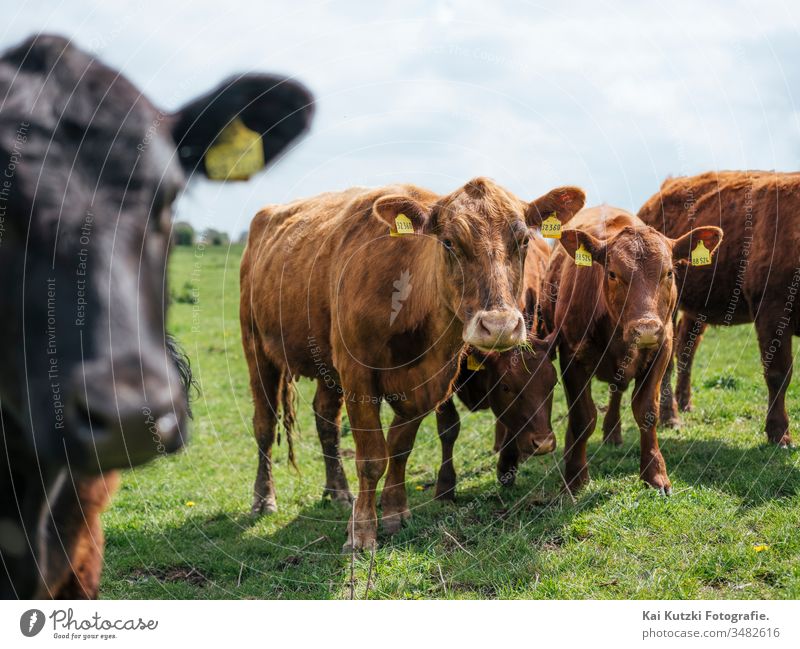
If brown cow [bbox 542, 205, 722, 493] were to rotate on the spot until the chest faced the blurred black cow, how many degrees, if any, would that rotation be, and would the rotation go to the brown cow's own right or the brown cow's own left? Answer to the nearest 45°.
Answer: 0° — it already faces it

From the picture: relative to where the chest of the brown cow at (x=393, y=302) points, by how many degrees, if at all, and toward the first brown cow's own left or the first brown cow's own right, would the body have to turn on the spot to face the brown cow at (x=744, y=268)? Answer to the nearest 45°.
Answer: approximately 90° to the first brown cow's own left

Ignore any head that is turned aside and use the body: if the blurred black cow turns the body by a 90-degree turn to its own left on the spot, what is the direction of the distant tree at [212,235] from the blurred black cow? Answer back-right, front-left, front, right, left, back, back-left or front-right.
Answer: front-left

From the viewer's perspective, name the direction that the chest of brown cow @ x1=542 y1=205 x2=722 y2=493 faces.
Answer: toward the camera

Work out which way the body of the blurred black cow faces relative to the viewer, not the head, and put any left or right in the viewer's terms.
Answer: facing the viewer and to the right of the viewer

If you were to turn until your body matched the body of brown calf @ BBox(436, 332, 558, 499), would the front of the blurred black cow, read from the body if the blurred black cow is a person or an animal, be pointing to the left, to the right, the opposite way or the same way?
the same way

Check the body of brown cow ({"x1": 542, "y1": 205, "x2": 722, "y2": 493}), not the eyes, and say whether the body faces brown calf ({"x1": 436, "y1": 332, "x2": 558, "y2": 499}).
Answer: no

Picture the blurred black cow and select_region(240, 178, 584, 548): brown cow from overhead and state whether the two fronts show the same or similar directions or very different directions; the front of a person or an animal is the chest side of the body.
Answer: same or similar directions

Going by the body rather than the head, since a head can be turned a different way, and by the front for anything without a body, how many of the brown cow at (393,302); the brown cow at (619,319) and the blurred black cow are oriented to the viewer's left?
0

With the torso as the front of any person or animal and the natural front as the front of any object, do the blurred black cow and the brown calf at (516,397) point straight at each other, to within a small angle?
no

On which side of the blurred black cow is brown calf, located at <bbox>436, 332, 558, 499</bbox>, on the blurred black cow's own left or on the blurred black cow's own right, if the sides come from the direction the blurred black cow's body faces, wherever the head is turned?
on the blurred black cow's own left

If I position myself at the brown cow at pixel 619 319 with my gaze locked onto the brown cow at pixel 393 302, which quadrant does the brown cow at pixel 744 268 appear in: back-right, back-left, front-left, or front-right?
back-right

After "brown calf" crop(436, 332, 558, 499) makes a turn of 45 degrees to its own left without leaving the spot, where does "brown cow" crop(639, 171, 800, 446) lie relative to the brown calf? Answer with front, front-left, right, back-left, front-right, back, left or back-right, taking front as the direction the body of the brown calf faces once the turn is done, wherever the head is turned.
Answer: front-left

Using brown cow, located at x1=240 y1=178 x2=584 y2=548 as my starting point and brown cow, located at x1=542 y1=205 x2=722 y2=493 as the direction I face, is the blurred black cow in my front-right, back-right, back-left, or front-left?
back-right

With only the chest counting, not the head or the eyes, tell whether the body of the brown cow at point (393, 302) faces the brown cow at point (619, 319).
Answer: no
